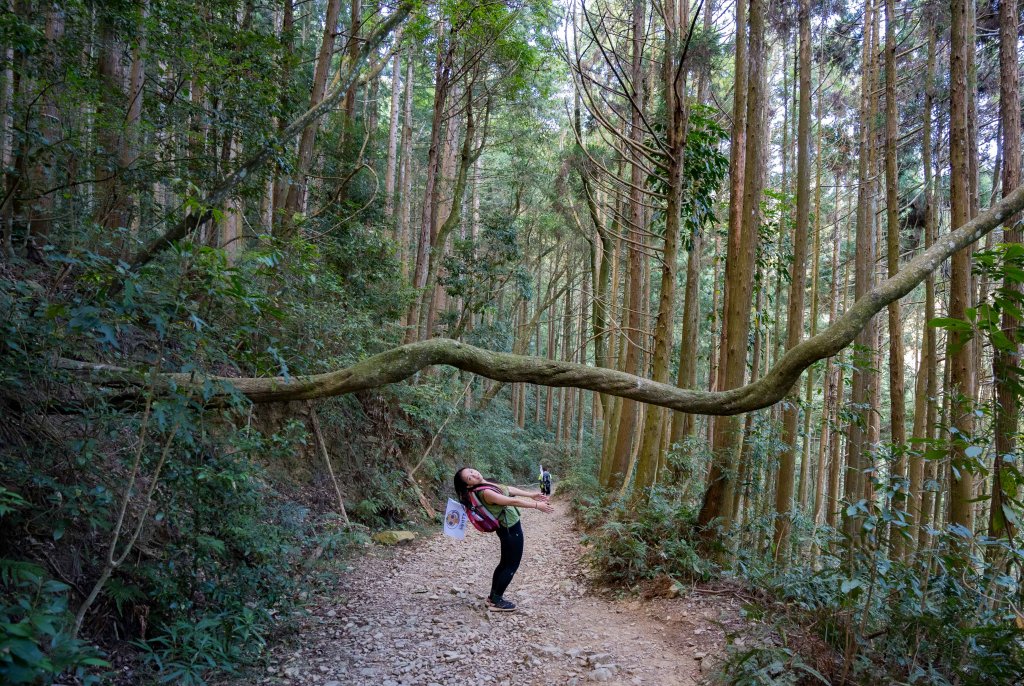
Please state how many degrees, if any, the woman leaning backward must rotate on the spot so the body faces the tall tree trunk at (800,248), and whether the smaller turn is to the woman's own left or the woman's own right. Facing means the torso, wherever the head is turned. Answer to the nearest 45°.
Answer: approximately 45° to the woman's own left

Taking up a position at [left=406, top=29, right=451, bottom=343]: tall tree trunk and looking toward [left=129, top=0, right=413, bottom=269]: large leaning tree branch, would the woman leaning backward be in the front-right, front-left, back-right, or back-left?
front-left

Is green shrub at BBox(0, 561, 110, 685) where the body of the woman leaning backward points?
no

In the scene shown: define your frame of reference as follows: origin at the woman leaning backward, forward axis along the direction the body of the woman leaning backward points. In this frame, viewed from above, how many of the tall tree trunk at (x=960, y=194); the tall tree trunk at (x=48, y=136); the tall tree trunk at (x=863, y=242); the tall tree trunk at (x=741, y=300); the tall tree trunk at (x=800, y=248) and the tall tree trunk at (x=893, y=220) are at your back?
1

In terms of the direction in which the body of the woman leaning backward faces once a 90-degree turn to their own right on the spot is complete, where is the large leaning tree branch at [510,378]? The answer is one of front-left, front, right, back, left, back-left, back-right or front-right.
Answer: front

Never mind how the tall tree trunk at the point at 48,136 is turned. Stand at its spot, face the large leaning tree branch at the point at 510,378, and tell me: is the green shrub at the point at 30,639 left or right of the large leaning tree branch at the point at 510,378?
right

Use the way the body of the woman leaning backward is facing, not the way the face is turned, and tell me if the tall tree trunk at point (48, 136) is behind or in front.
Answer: behind

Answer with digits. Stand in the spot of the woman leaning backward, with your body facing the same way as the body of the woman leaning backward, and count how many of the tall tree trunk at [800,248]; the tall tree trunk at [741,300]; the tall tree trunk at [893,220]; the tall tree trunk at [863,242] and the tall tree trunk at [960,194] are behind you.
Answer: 0

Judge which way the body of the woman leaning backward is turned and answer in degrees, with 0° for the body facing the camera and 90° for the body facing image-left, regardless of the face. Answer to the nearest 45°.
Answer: approximately 270°

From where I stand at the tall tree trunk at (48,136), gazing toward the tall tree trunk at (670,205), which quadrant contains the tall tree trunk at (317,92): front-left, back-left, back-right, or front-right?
front-left

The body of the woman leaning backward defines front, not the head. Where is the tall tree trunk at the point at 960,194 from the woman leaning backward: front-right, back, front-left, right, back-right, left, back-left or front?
front

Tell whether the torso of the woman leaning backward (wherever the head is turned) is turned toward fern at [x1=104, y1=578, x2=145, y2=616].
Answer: no
